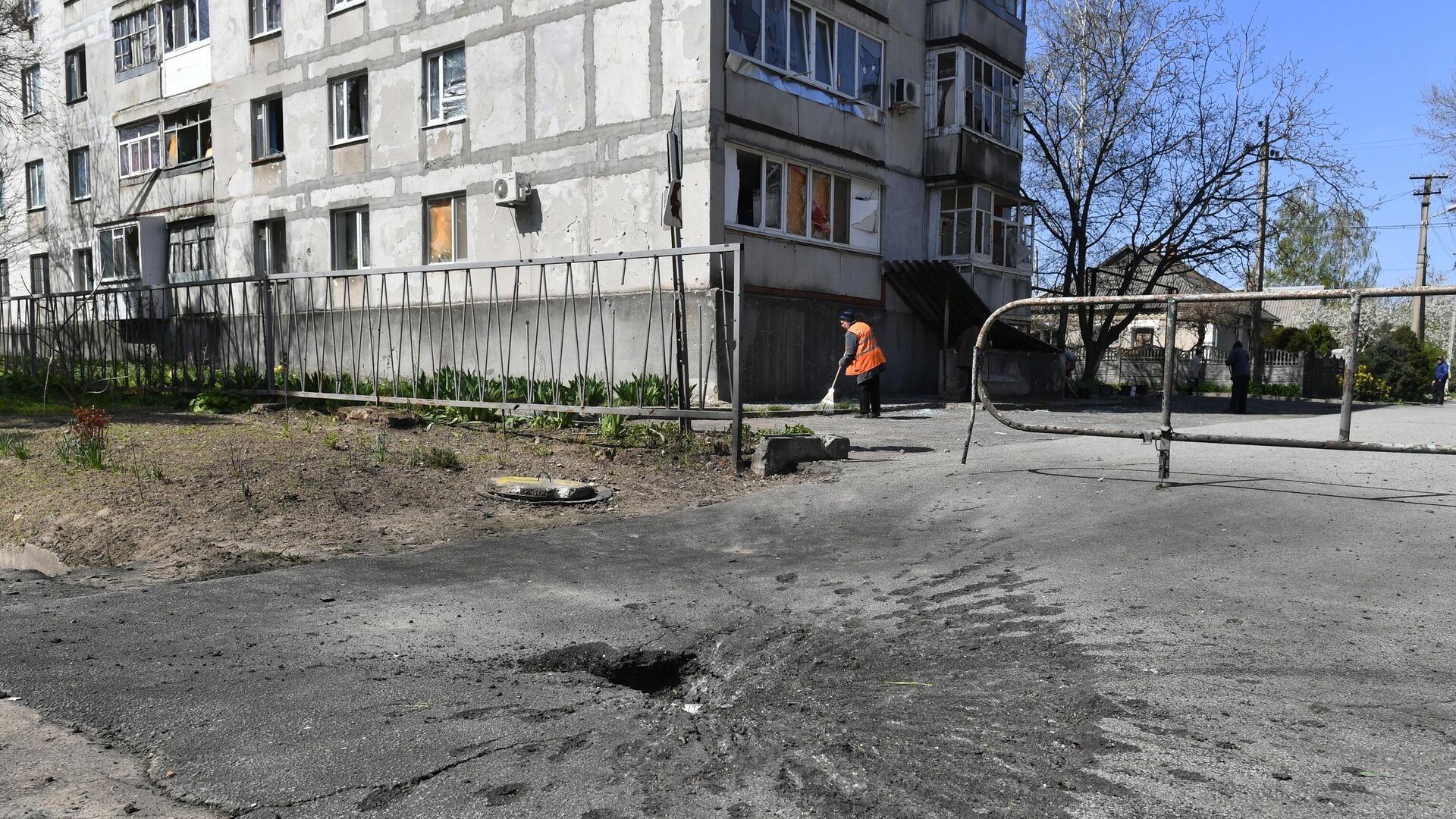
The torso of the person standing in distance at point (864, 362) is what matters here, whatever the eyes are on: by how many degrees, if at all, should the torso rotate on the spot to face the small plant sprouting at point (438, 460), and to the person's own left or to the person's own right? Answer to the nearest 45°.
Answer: approximately 45° to the person's own left

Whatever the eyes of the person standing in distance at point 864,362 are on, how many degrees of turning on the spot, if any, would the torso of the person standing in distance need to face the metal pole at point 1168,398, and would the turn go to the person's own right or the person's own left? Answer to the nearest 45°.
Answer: approximately 90° to the person's own left

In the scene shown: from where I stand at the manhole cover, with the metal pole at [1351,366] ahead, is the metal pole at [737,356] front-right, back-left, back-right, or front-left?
front-left

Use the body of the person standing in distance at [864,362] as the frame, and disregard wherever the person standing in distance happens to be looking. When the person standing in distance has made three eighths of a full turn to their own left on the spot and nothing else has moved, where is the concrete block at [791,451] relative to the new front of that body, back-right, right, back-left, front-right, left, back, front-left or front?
front-right

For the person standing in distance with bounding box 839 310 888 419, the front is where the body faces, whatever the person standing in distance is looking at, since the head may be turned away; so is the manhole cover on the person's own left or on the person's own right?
on the person's own left

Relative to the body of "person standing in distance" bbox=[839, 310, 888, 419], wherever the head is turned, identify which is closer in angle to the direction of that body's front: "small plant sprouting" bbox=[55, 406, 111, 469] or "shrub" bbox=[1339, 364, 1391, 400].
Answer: the small plant sprouting

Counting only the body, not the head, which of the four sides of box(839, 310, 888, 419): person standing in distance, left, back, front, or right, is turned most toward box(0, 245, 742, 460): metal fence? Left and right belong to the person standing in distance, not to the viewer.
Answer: front

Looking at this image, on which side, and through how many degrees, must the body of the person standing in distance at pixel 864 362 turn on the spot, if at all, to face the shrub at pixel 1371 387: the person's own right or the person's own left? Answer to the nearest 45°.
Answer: approximately 135° to the person's own right

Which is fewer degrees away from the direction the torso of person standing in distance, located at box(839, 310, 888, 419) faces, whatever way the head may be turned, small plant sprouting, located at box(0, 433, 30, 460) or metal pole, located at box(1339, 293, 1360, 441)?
the small plant sprouting

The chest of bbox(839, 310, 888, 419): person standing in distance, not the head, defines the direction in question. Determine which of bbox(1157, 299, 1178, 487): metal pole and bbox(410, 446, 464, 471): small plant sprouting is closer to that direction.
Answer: the small plant sprouting

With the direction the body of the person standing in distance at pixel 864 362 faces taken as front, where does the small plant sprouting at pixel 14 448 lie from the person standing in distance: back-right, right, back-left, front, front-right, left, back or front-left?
front-left

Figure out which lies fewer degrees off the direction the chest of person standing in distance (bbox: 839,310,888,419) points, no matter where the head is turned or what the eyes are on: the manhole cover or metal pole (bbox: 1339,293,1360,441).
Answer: the manhole cover

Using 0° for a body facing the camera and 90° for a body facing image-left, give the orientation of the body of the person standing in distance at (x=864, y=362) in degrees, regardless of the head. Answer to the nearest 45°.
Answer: approximately 90°

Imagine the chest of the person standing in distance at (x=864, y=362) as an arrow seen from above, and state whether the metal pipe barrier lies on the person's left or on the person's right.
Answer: on the person's left
